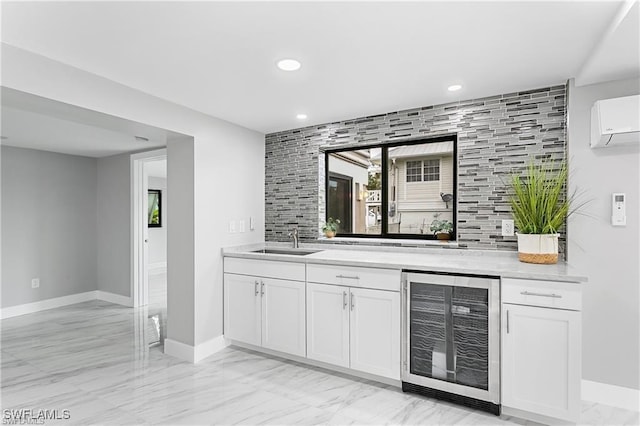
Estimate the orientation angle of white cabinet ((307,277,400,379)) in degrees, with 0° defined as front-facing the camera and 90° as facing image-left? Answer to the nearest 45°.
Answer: approximately 45°

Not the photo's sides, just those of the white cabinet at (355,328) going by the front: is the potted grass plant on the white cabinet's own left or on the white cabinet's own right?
on the white cabinet's own left

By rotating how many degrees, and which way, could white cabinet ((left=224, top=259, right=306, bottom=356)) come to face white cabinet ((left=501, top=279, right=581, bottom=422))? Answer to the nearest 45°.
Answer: approximately 90° to its left

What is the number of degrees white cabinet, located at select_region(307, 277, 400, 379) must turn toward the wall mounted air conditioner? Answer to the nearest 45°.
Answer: approximately 135° to its left

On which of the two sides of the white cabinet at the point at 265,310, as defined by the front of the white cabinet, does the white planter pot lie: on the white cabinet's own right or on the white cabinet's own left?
on the white cabinet's own left

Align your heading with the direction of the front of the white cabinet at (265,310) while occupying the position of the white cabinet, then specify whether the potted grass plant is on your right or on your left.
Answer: on your left

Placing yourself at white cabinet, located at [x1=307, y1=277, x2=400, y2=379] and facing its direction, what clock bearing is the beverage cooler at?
The beverage cooler is roughly at 8 o'clock from the white cabinet.

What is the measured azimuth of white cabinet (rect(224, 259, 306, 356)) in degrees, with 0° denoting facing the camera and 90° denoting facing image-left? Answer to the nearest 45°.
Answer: approximately 45°

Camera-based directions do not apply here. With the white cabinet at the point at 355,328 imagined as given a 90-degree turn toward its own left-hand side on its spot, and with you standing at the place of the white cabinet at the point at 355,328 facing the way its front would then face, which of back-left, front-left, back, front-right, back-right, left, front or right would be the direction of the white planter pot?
front-left

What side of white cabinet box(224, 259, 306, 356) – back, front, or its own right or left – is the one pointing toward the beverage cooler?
left

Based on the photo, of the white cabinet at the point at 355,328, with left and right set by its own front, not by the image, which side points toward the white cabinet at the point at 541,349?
left

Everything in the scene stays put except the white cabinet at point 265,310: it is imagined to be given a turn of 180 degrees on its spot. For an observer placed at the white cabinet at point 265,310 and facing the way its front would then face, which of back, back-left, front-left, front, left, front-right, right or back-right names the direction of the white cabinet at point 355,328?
right
